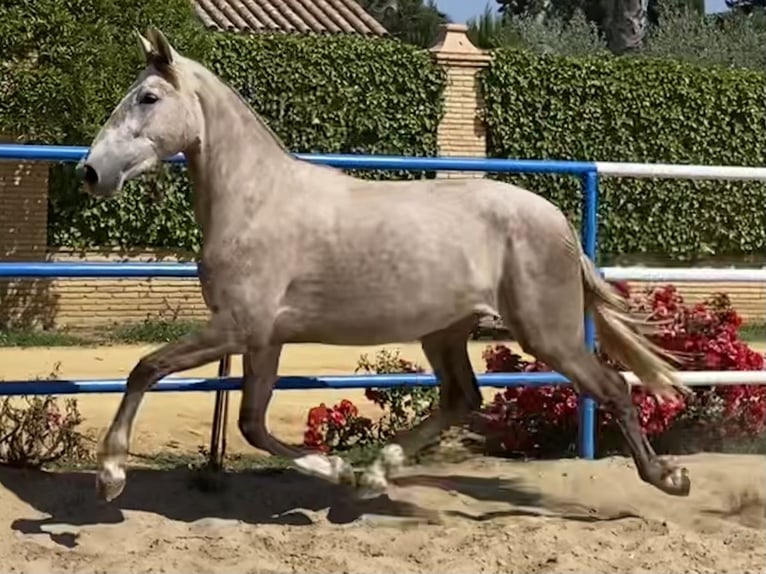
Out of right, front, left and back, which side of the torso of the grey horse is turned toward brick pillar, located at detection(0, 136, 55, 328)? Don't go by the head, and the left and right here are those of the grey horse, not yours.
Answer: right

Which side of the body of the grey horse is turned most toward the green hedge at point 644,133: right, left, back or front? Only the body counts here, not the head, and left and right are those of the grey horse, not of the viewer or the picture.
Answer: right

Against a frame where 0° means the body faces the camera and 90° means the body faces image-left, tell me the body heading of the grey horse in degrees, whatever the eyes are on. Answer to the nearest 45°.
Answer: approximately 90°

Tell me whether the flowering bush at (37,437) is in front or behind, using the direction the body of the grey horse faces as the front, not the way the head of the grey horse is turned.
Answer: in front

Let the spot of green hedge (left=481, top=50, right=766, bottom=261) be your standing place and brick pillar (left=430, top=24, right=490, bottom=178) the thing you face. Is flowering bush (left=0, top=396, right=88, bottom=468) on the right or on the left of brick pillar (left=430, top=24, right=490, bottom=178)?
left

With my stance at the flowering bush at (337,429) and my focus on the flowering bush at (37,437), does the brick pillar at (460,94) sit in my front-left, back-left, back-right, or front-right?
back-right

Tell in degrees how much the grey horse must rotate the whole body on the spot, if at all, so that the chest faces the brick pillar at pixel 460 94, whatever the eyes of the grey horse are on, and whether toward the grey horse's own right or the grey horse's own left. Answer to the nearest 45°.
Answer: approximately 90° to the grey horse's own right

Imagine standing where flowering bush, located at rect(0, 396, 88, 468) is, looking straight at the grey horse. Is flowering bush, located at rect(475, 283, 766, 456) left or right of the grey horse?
left
